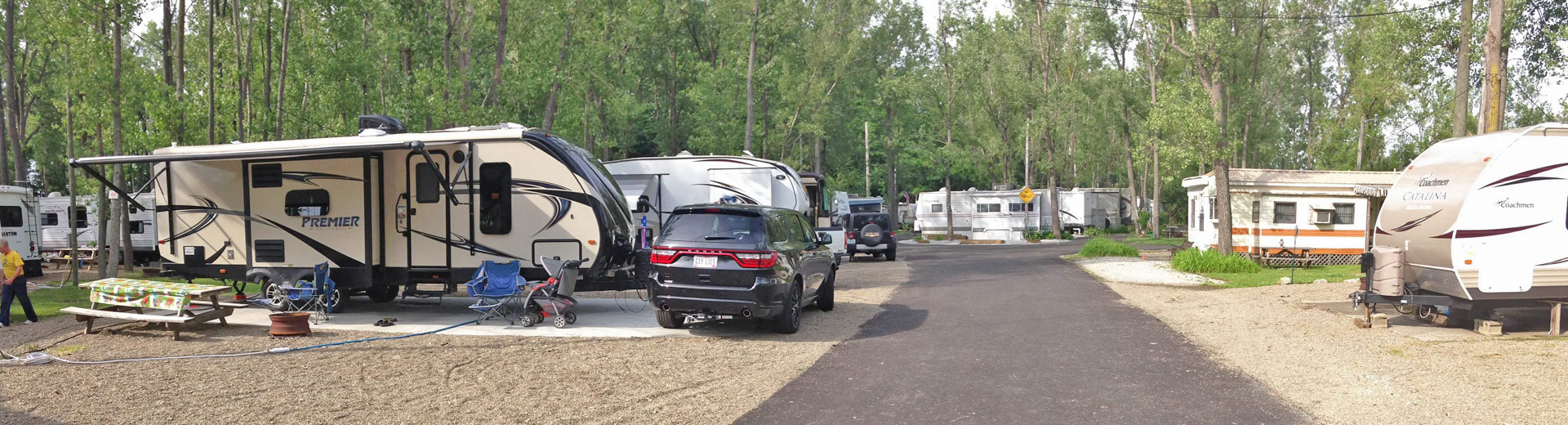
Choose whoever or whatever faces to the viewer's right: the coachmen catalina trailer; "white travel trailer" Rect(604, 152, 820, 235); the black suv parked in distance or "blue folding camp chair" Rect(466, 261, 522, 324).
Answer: the white travel trailer

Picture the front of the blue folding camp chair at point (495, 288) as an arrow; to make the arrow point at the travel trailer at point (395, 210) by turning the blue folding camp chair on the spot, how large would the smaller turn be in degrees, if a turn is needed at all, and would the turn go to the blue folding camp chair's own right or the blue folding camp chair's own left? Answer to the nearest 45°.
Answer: approximately 90° to the blue folding camp chair's own right

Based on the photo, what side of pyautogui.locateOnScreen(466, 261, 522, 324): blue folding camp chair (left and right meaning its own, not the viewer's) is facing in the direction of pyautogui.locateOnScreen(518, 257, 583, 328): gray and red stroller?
left

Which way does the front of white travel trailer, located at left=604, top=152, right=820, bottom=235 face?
to the viewer's right

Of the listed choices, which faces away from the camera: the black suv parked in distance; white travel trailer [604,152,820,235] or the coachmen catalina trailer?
the black suv parked in distance

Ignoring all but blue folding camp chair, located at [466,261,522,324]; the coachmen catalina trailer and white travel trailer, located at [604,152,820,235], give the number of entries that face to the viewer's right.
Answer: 1

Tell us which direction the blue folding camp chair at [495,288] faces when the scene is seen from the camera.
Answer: facing the viewer and to the left of the viewer

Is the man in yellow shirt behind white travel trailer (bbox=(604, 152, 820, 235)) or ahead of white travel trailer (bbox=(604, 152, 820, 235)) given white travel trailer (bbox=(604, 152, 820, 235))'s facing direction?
behind

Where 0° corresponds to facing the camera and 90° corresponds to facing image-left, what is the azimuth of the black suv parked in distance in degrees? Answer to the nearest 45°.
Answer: approximately 180°
